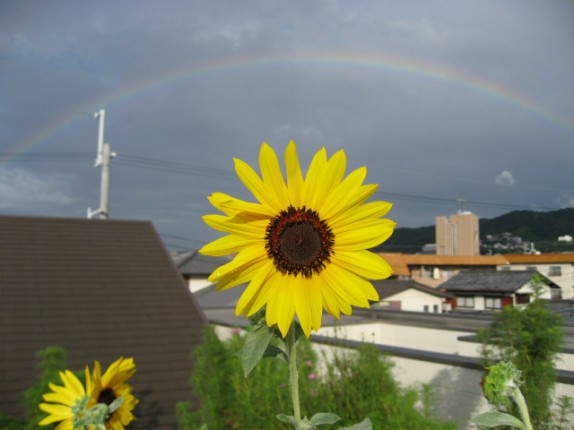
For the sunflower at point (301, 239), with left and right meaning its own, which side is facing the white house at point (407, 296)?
back

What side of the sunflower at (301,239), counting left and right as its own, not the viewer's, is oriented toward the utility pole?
back

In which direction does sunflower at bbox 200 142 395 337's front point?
toward the camera

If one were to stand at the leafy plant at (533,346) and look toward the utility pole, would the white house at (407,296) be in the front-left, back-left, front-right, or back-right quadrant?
front-right
